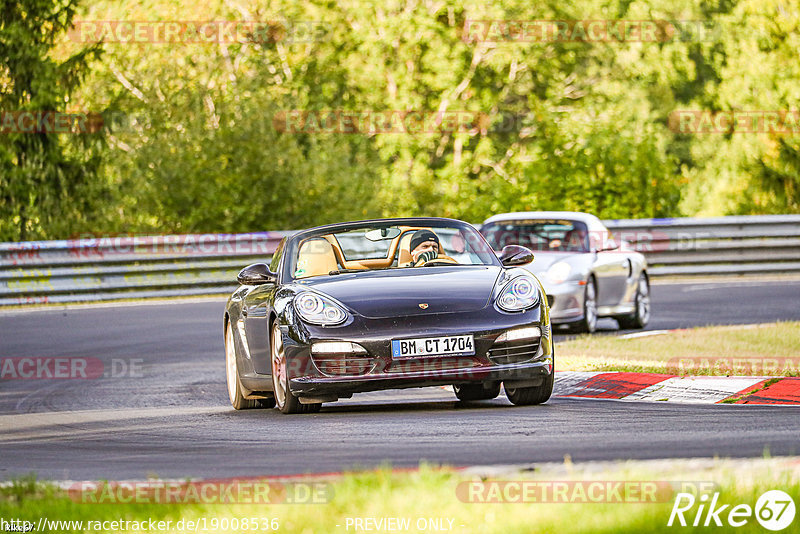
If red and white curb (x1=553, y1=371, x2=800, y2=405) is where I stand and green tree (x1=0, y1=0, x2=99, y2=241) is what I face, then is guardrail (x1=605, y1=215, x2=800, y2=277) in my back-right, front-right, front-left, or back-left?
front-right

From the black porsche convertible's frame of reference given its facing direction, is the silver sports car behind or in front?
behind

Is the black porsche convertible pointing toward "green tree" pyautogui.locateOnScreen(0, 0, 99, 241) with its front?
no

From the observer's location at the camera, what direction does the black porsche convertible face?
facing the viewer

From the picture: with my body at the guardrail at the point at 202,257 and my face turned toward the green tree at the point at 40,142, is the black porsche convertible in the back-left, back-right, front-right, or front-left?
back-left

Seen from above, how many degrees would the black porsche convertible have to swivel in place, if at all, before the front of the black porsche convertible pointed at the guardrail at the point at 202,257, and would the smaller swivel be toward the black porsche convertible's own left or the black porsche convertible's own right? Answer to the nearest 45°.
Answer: approximately 180°

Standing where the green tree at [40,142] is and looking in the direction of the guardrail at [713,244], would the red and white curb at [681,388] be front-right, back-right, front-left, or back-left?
front-right

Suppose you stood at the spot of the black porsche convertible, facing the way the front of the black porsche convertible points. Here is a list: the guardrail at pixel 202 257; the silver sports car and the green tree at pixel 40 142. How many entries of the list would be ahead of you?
0

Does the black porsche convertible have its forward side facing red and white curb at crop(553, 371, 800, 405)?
no

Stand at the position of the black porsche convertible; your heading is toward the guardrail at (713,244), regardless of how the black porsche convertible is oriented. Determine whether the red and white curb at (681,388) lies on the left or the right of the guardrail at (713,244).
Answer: right

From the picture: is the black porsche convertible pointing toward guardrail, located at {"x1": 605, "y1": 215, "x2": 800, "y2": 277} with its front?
no

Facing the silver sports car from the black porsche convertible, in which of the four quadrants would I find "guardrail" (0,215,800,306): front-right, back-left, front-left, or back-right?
front-left

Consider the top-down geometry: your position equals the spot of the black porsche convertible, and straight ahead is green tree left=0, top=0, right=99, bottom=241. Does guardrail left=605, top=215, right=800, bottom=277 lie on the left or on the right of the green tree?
right
